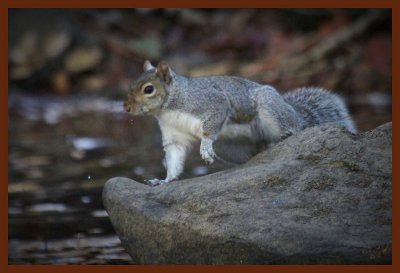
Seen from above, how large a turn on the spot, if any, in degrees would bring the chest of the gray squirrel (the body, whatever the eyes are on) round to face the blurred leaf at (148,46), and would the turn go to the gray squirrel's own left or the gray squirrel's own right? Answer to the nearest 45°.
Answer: approximately 90° to the gray squirrel's own right

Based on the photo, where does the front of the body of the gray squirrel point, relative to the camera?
to the viewer's left
